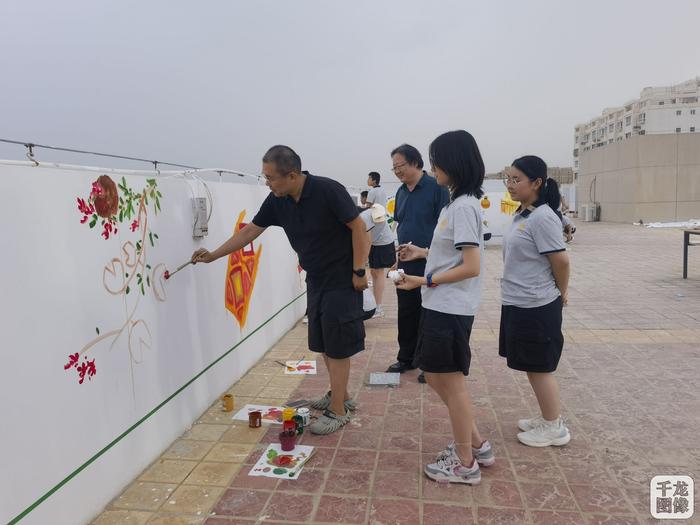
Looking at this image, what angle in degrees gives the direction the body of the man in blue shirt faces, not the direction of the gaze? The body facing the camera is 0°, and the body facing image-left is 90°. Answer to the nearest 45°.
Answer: approximately 45°

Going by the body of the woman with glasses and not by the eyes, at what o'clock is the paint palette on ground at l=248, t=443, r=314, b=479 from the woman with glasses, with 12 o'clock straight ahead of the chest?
The paint palette on ground is roughly at 11 o'clock from the woman with glasses.

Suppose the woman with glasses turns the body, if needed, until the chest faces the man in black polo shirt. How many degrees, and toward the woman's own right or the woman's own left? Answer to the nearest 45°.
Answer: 0° — they already face them

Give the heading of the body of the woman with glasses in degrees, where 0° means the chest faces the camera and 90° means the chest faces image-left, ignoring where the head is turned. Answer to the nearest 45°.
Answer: approximately 90°

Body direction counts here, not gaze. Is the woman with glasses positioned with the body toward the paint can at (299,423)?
yes

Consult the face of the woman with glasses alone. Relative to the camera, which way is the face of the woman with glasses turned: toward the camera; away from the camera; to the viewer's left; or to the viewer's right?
to the viewer's left

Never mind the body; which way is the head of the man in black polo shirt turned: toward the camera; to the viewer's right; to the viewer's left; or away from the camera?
to the viewer's left

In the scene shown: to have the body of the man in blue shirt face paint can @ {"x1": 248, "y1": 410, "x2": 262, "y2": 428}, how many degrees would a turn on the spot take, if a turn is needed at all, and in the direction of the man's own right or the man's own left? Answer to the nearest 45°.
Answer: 0° — they already face it

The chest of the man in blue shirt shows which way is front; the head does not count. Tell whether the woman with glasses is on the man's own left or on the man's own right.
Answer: on the man's own left
